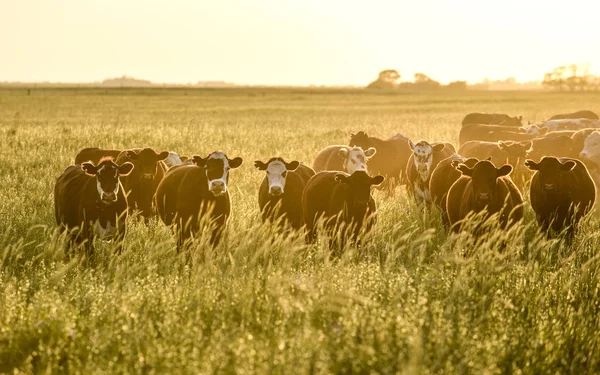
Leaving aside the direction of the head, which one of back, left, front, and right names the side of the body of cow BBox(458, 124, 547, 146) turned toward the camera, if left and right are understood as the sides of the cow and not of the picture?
right

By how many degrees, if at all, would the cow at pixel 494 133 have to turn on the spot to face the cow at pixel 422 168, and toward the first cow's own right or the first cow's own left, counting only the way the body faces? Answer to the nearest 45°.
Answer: approximately 90° to the first cow's own right

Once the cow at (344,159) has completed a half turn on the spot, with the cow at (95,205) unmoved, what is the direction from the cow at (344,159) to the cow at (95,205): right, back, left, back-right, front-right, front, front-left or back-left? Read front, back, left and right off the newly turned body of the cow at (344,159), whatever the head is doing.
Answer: left

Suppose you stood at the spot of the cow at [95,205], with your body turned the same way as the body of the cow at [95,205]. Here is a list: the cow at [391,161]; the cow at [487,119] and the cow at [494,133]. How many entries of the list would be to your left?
3

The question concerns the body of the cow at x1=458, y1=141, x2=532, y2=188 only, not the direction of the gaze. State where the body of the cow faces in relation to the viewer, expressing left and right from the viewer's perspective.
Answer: facing to the right of the viewer

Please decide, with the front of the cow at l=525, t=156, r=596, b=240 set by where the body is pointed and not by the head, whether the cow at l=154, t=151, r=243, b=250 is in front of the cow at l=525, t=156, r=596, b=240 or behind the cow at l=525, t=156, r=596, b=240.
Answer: in front

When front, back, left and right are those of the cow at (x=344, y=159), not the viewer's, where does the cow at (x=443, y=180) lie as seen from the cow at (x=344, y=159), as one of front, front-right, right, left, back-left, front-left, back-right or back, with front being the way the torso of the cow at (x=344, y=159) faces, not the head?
front

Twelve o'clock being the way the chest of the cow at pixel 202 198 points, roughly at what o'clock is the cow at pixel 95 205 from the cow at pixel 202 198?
the cow at pixel 95 205 is roughly at 4 o'clock from the cow at pixel 202 198.

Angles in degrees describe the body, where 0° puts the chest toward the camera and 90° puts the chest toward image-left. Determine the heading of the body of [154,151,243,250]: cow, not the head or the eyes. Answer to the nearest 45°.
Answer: approximately 315°

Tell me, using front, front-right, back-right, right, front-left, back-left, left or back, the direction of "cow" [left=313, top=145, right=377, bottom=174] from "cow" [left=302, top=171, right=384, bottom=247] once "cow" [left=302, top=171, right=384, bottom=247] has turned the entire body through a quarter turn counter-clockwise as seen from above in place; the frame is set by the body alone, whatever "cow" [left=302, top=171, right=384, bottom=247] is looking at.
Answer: front-left

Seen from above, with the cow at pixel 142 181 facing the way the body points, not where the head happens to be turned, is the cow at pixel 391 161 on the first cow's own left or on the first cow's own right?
on the first cow's own left

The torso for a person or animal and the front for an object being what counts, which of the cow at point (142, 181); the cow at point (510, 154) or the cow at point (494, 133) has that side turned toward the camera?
the cow at point (142, 181)

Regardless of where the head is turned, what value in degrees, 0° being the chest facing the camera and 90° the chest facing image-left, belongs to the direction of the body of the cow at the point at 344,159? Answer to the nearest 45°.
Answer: approximately 315°

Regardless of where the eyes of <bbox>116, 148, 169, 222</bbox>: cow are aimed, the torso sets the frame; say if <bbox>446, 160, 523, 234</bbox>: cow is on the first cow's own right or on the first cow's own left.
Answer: on the first cow's own left

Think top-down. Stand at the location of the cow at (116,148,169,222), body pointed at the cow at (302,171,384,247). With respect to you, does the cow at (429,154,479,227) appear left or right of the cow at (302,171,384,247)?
left

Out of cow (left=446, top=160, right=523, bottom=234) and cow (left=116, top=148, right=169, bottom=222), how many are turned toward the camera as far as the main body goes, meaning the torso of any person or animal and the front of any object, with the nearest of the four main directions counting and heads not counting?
2
